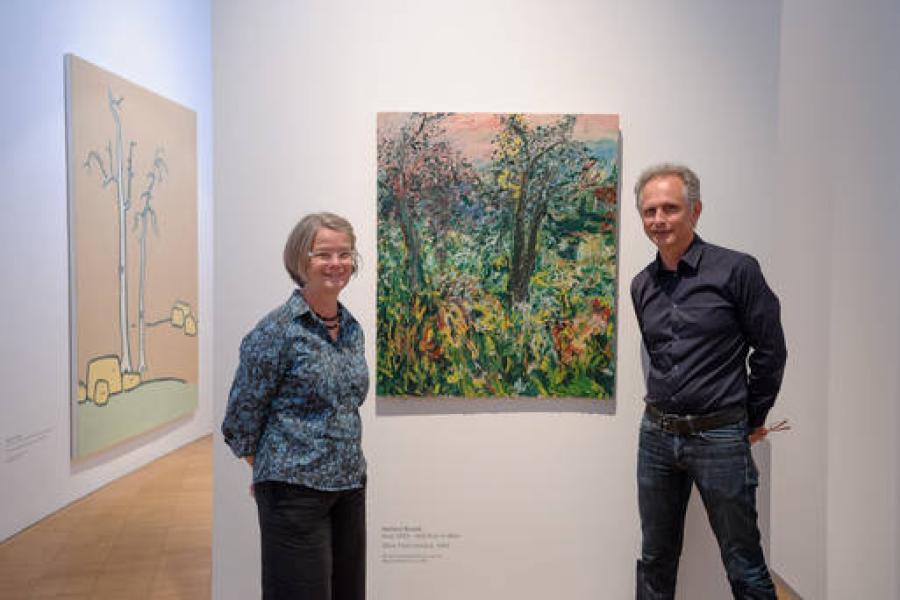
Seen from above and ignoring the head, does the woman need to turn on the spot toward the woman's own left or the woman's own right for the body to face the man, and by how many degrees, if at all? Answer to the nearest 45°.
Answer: approximately 45° to the woman's own left

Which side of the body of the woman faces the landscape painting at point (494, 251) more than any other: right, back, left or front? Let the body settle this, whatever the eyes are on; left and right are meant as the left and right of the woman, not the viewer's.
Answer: left

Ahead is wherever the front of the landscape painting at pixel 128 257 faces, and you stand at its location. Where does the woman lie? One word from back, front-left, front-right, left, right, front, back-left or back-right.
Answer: front-right

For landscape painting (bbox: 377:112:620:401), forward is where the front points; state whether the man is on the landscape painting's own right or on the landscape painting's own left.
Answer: on the landscape painting's own left

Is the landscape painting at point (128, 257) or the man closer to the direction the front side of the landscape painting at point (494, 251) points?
the man

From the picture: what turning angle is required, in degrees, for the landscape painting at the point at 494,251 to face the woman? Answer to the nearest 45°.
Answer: approximately 45° to its right

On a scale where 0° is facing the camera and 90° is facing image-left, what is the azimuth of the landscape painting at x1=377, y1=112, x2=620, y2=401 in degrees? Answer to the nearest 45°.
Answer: approximately 0°

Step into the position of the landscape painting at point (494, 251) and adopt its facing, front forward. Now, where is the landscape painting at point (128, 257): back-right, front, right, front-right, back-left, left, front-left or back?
back-right
